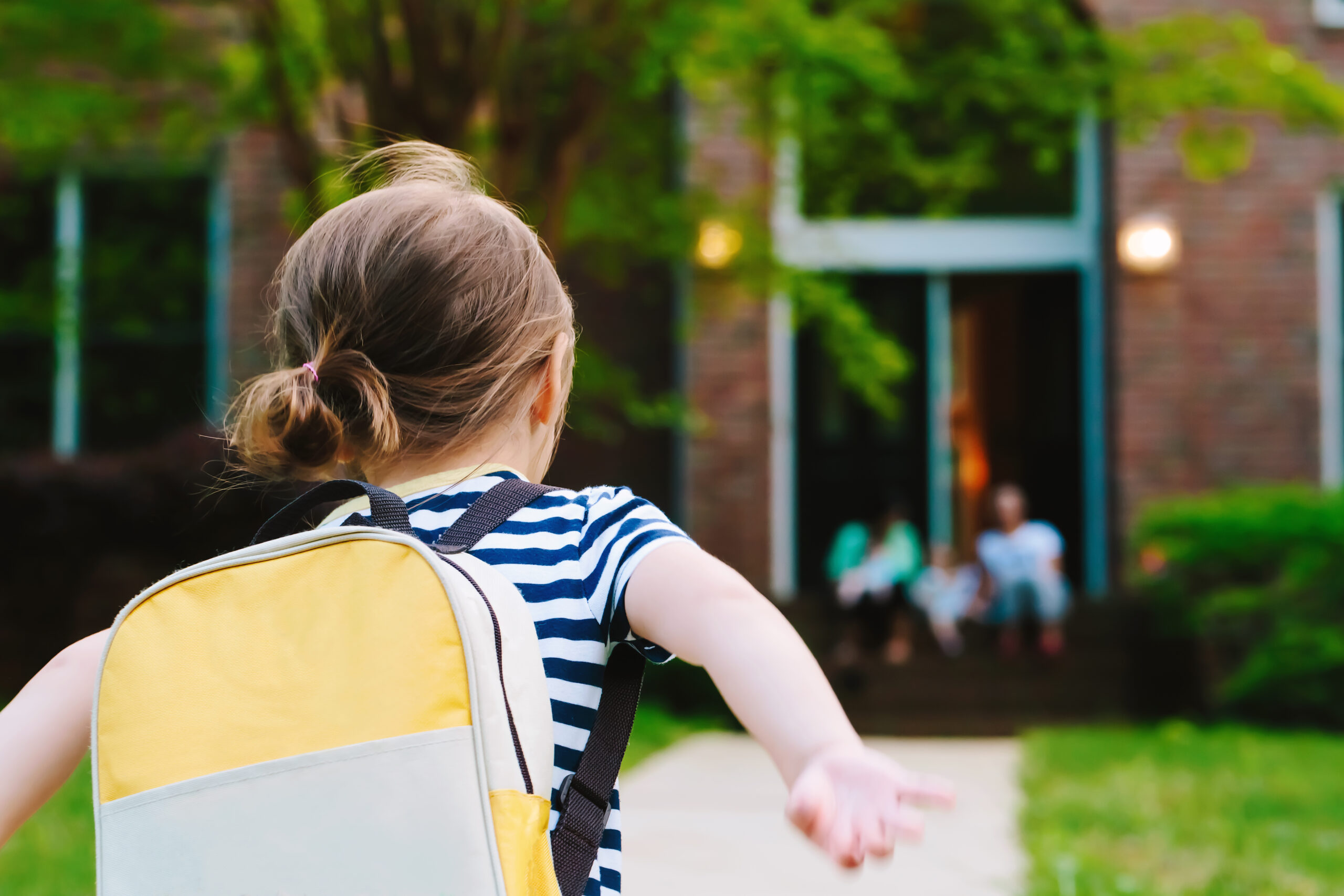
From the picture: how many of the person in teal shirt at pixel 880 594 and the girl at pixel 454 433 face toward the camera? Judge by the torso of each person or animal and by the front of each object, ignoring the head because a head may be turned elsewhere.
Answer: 1

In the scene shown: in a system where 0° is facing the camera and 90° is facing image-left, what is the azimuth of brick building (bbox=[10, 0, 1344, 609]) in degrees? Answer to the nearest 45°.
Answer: approximately 0°

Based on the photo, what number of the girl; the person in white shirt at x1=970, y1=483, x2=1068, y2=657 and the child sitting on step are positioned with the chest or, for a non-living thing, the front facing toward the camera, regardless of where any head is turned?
2

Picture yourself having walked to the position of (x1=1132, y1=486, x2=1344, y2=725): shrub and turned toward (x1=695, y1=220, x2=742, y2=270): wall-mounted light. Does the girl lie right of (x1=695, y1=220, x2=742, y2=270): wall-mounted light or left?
left

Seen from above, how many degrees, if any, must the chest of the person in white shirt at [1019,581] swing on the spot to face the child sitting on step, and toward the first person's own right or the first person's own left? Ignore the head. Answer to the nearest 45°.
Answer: approximately 135° to the first person's own right

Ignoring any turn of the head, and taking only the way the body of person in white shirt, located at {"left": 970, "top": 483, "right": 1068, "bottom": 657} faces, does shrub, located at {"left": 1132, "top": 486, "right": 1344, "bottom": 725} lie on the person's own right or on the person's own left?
on the person's own left

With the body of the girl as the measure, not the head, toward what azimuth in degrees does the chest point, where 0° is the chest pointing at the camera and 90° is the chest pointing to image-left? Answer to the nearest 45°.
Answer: approximately 225°
